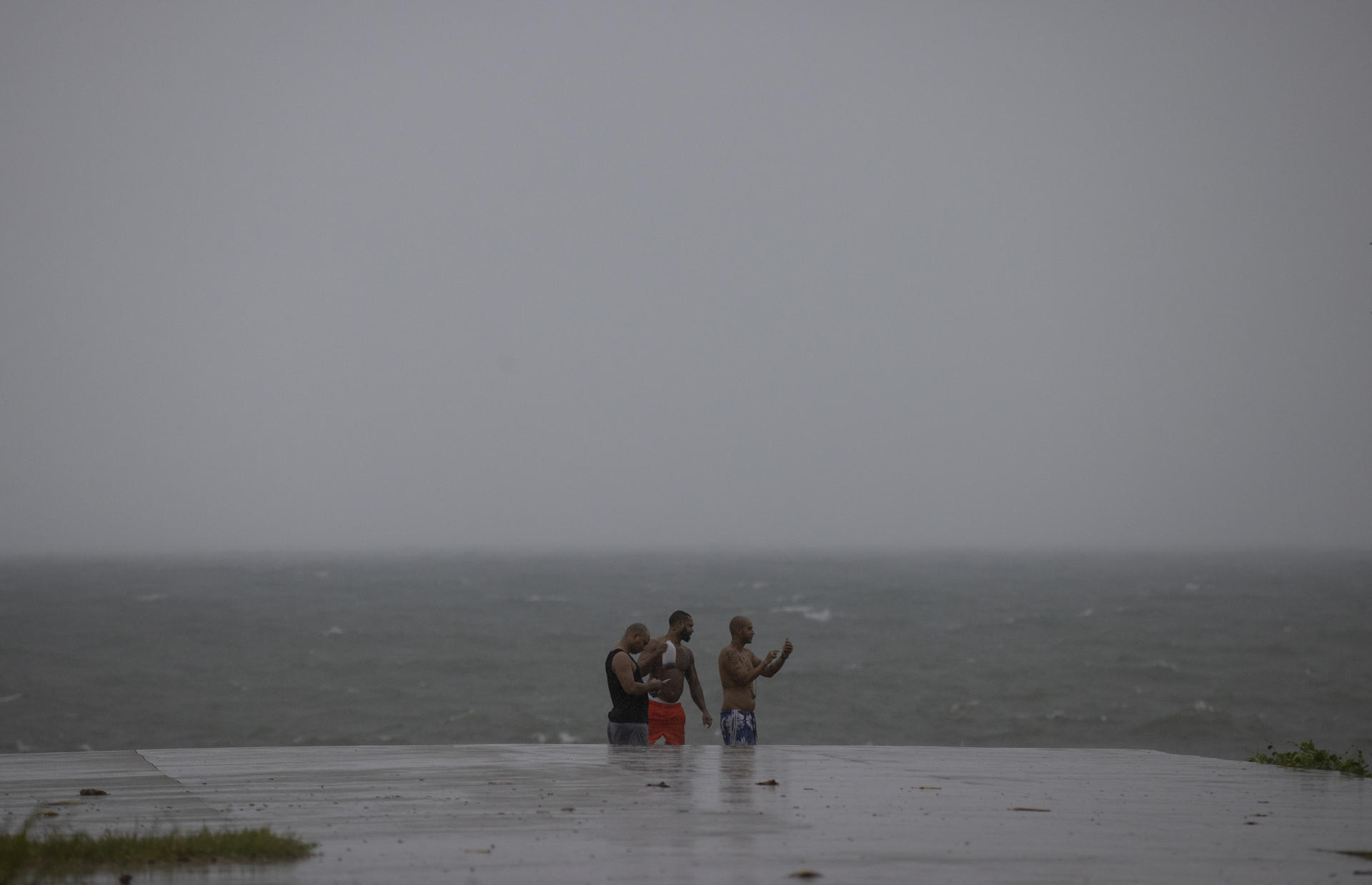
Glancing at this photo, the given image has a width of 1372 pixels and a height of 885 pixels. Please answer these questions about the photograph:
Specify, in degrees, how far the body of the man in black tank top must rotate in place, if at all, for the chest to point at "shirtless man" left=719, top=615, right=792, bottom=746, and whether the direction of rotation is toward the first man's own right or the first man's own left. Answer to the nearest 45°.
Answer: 0° — they already face them

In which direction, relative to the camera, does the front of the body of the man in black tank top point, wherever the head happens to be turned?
to the viewer's right
